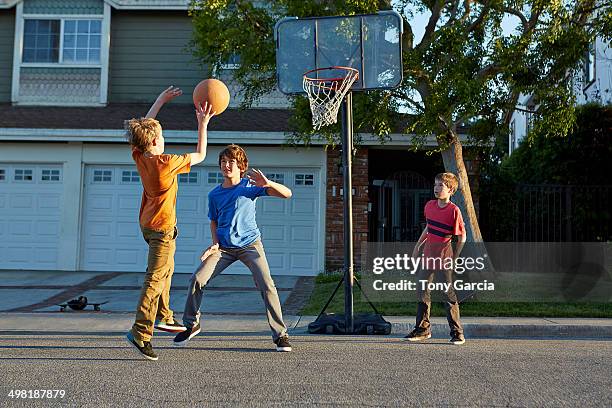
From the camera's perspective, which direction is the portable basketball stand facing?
toward the camera

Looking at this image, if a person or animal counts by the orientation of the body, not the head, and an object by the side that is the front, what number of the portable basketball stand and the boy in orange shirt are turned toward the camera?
1

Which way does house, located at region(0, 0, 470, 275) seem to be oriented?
toward the camera

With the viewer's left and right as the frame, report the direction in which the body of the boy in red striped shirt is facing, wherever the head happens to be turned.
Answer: facing the viewer and to the left of the viewer

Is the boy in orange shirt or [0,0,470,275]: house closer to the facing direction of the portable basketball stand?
the boy in orange shirt

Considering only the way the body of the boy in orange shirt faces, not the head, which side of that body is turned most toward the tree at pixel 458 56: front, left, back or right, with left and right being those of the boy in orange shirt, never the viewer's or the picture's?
front

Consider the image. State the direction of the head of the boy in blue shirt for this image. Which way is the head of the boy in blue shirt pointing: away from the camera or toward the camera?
toward the camera

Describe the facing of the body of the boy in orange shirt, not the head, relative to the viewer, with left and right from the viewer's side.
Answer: facing away from the viewer and to the right of the viewer

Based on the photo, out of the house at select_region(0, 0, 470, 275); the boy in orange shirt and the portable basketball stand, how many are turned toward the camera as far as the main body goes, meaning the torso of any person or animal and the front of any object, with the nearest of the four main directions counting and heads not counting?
2

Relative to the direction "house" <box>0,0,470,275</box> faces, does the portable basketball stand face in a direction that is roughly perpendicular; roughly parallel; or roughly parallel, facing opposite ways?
roughly parallel

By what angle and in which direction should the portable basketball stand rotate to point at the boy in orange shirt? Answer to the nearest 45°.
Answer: approximately 45° to its right

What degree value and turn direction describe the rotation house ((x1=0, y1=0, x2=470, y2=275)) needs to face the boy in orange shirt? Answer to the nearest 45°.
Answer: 0° — it already faces them

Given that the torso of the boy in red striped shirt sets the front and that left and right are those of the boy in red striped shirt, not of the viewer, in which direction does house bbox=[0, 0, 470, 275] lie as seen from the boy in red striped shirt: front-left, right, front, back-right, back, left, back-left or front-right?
right

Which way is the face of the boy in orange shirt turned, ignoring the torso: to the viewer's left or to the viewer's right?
to the viewer's right
